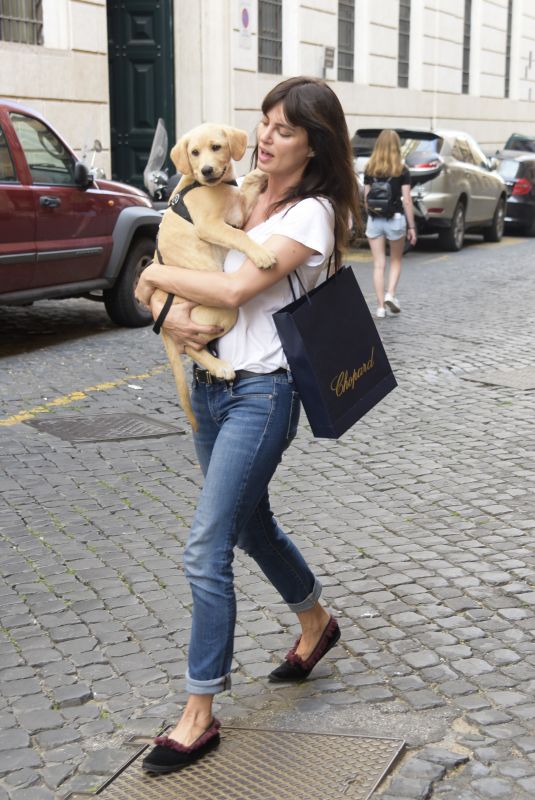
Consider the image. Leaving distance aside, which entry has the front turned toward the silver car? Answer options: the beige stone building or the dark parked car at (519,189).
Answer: the beige stone building

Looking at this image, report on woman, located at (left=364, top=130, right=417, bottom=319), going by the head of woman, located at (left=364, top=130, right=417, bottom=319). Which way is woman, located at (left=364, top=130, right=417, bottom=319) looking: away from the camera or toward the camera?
away from the camera

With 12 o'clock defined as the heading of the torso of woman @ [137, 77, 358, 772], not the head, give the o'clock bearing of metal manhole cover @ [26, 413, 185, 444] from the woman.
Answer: The metal manhole cover is roughly at 4 o'clock from the woman.

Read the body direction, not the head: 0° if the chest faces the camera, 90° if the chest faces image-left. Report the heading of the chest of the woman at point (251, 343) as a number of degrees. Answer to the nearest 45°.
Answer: approximately 45°

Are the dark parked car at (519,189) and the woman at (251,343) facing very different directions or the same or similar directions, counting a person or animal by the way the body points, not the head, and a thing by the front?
very different directions
